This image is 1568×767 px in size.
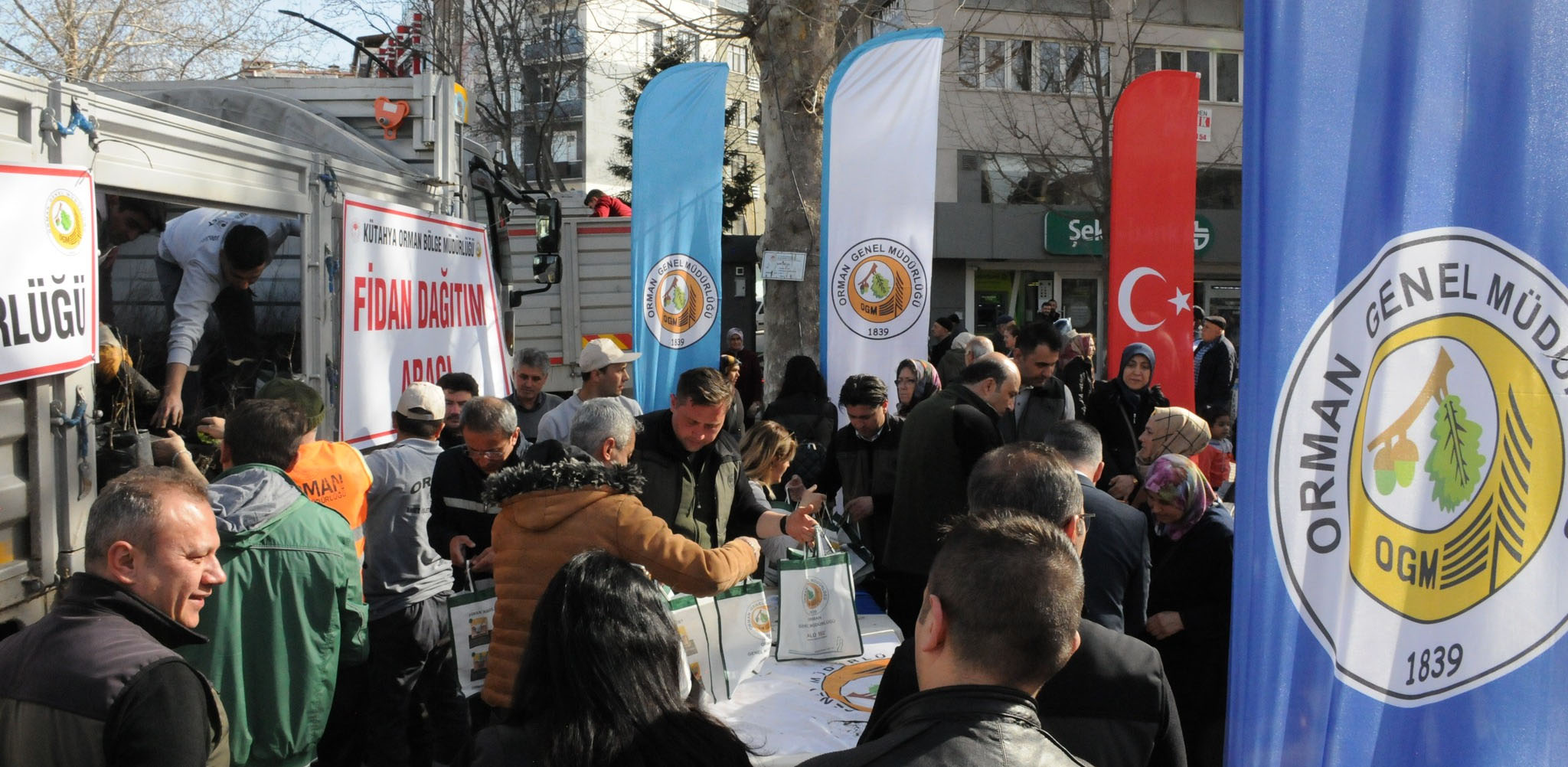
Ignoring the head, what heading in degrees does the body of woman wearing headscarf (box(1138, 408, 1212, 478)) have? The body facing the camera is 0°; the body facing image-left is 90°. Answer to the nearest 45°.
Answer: approximately 90°

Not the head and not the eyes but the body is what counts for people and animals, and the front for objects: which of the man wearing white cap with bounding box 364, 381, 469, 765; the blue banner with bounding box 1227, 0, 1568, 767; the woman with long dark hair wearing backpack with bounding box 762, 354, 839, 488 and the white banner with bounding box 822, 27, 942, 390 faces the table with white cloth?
the white banner

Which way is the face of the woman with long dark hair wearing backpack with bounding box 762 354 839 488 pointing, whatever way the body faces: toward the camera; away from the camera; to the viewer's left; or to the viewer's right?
away from the camera

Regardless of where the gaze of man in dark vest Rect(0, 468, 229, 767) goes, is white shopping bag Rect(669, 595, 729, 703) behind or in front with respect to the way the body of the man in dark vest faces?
in front

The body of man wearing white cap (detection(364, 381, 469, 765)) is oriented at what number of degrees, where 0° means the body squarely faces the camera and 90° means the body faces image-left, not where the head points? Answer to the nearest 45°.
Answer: approximately 135°

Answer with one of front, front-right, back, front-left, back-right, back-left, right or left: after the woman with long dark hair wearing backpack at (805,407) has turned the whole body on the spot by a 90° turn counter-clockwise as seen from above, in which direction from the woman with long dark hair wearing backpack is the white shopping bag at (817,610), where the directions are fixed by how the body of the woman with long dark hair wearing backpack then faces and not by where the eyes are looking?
left

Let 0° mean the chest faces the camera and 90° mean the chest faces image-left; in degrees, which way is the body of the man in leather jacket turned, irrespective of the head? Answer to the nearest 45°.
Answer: approximately 135°

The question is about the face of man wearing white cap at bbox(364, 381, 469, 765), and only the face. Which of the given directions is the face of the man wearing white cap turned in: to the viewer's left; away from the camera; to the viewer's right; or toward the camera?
away from the camera

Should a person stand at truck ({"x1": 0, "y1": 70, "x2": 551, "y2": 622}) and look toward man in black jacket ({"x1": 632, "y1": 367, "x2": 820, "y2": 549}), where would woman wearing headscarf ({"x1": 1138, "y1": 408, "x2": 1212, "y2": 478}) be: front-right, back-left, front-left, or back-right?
front-left
